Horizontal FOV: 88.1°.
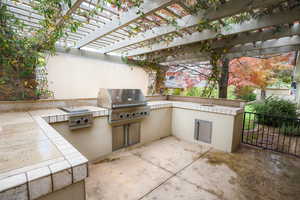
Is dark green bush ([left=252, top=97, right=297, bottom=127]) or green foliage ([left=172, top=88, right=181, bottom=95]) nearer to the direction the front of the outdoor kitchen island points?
the dark green bush

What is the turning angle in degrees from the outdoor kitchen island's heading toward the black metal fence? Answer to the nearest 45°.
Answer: approximately 45° to its left

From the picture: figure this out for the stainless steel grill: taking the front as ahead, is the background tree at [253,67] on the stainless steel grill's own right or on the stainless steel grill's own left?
on the stainless steel grill's own left

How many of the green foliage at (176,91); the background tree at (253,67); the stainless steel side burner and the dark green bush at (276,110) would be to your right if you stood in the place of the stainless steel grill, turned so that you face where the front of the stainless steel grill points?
1

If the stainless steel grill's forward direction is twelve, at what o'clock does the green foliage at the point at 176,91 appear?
The green foliage is roughly at 9 o'clock from the stainless steel grill.

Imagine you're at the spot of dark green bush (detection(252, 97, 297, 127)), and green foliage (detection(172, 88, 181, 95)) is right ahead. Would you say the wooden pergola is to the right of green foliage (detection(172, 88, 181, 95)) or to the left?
left

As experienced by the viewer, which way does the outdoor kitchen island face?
facing the viewer and to the right of the viewer

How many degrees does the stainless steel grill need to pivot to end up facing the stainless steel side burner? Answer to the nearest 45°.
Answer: approximately 90° to its right

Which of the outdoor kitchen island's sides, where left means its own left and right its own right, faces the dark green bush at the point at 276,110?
left
